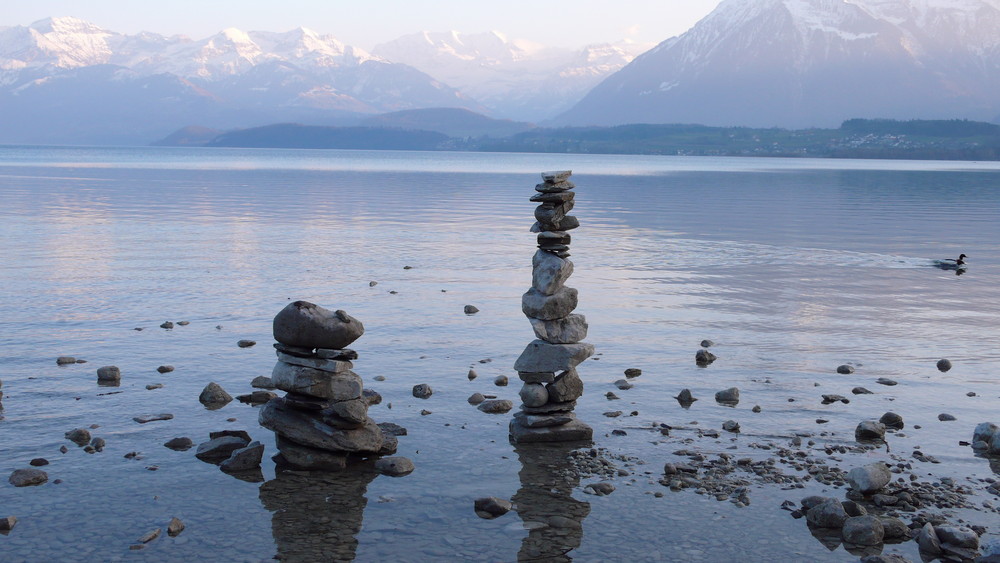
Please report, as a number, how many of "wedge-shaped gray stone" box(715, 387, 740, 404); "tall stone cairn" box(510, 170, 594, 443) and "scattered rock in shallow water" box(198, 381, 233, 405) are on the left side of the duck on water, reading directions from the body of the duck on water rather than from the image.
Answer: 0

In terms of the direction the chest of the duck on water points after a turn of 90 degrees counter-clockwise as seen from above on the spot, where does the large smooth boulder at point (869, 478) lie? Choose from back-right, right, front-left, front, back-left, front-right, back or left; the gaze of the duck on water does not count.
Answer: back

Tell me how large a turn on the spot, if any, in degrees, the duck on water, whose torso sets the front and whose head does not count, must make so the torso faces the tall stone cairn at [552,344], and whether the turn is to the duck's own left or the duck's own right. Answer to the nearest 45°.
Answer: approximately 90° to the duck's own right

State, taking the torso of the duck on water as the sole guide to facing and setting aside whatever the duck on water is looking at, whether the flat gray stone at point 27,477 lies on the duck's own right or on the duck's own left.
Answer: on the duck's own right

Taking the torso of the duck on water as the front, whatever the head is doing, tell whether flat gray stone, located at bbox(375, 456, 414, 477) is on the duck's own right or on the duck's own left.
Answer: on the duck's own right

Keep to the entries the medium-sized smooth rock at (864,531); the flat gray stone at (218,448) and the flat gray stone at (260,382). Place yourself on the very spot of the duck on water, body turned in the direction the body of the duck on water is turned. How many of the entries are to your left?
0

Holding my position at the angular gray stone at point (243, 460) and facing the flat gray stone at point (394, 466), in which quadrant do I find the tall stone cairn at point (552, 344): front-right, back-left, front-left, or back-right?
front-left

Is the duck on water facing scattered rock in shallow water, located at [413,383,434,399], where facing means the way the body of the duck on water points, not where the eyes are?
no

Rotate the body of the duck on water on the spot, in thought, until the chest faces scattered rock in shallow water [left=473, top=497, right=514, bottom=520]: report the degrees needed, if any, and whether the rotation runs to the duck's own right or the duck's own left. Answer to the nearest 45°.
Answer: approximately 90° to the duck's own right

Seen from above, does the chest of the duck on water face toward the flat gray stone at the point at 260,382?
no

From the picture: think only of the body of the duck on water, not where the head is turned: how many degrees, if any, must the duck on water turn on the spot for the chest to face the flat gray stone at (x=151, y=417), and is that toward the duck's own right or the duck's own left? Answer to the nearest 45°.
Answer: approximately 90° to the duck's own right

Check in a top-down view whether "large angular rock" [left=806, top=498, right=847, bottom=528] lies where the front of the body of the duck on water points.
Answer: no

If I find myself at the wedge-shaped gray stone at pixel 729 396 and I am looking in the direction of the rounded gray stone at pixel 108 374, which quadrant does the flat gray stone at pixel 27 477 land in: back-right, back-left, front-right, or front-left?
front-left

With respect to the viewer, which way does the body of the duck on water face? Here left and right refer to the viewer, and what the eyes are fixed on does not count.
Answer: facing to the right of the viewer

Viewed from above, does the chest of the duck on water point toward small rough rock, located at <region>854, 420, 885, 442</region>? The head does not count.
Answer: no

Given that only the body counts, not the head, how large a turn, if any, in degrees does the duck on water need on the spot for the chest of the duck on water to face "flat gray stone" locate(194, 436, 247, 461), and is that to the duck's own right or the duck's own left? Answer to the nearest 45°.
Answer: approximately 90° to the duck's own right
